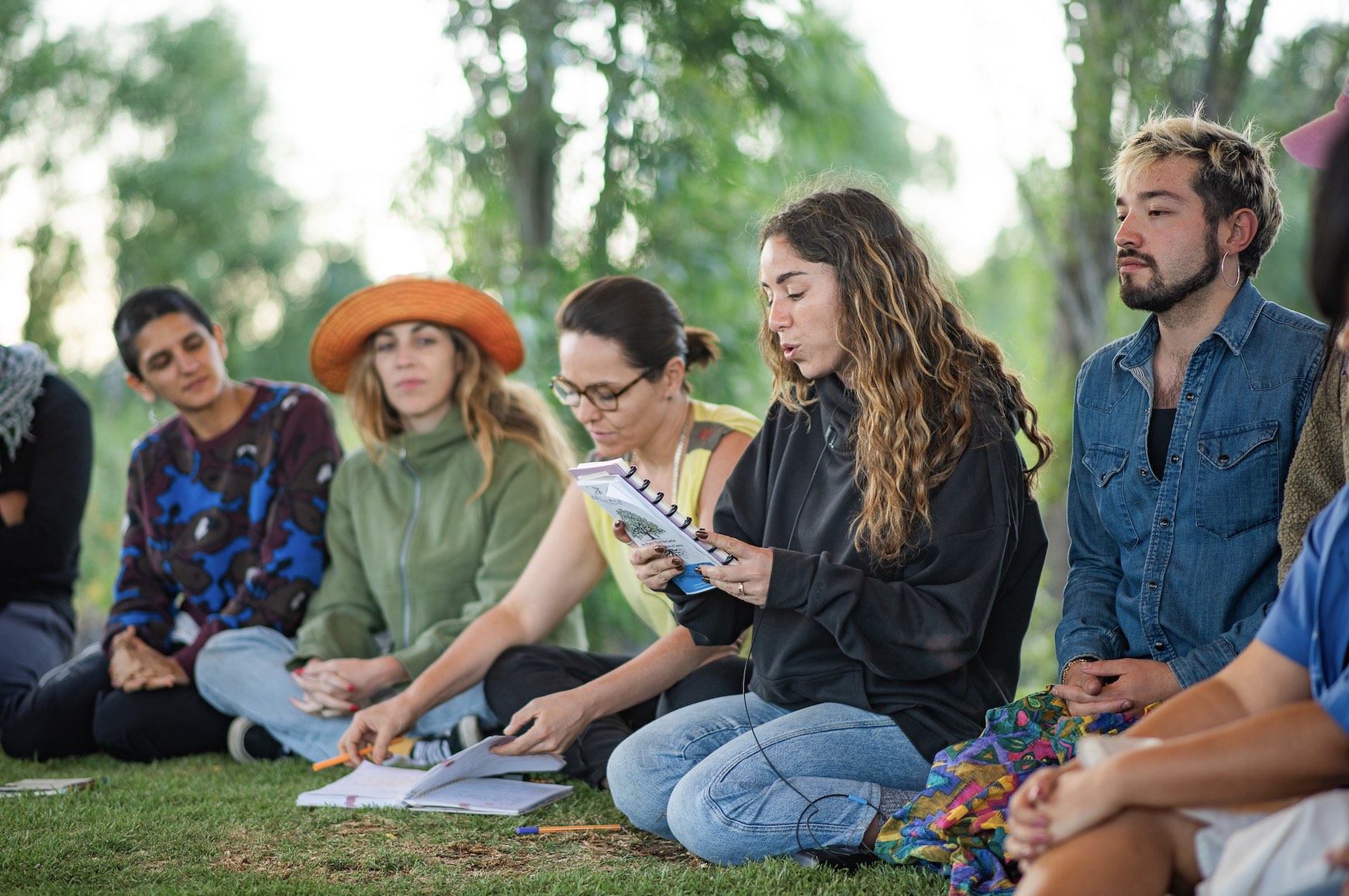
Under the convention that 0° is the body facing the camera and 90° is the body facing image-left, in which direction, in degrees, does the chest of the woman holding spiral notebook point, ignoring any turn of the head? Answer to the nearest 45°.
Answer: approximately 45°

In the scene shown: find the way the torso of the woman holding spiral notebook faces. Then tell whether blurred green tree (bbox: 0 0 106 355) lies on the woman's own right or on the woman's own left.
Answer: on the woman's own right

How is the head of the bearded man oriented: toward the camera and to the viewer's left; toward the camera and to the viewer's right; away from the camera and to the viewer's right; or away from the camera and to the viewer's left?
toward the camera and to the viewer's left

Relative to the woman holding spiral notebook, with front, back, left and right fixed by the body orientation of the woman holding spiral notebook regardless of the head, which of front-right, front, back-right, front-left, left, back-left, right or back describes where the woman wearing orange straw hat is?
right

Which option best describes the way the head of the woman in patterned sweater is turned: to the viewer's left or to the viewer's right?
to the viewer's right

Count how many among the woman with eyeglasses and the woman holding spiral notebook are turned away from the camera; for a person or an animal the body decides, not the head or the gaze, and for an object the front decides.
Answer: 0

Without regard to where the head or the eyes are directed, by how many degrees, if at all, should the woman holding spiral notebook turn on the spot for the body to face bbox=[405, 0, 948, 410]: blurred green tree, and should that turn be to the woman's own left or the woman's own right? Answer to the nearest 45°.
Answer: approximately 135° to the woman's own right

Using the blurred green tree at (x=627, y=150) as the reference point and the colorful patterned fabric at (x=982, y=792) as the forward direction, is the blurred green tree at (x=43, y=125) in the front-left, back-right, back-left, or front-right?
back-right
